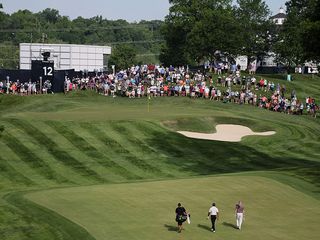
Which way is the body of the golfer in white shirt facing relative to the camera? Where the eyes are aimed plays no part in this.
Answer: away from the camera

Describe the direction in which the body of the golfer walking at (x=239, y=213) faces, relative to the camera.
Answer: away from the camera

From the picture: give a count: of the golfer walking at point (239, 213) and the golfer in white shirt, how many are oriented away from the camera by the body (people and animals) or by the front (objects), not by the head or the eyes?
2

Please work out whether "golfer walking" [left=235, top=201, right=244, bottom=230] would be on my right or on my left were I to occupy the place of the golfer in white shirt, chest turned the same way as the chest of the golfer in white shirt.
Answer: on my right

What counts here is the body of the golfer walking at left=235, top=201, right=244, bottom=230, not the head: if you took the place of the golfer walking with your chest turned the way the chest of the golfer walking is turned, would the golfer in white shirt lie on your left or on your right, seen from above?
on your left
